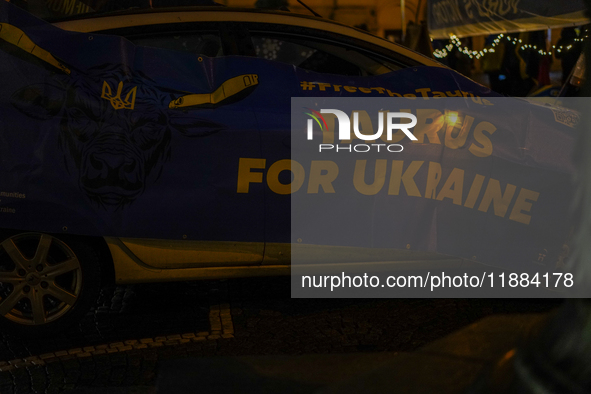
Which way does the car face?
to the viewer's right

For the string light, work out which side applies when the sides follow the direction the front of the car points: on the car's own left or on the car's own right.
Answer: on the car's own left
